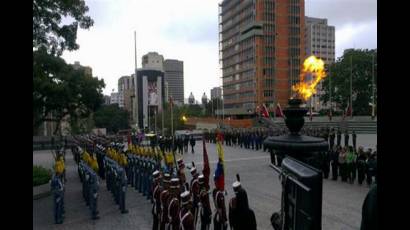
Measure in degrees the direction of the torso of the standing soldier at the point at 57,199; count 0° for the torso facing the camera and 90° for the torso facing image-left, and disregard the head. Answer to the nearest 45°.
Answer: approximately 270°

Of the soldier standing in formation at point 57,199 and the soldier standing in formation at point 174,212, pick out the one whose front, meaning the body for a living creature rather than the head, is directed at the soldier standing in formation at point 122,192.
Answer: the soldier standing in formation at point 57,199

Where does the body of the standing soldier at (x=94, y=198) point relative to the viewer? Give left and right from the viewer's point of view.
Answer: facing to the right of the viewer

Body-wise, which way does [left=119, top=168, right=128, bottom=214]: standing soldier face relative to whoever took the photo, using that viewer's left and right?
facing to the right of the viewer

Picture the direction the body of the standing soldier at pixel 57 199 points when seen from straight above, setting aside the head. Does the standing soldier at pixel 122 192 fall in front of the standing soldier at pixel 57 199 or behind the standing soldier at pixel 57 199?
in front

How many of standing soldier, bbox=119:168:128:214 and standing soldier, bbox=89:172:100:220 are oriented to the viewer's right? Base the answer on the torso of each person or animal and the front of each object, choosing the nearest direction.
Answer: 2

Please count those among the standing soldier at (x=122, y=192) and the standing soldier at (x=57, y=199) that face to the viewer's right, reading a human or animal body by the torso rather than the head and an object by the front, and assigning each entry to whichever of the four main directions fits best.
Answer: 2
